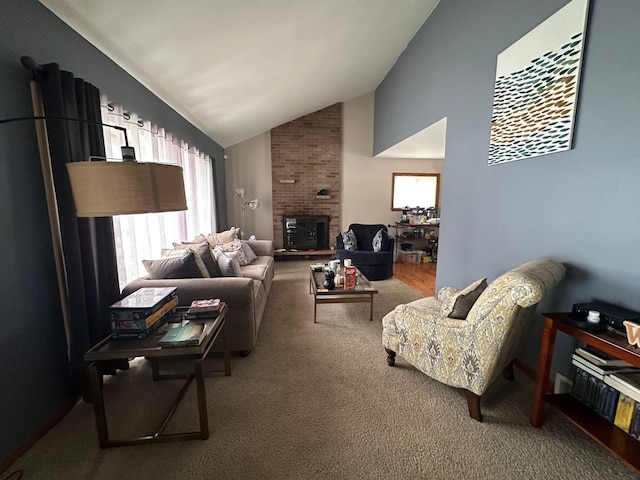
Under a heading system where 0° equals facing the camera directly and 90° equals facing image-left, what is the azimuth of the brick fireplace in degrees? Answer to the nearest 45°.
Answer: approximately 0°

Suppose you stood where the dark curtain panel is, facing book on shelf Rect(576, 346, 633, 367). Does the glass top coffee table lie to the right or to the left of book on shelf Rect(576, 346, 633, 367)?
left

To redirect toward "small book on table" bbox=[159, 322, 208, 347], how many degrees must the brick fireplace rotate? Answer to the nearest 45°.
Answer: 0° — it already faces it

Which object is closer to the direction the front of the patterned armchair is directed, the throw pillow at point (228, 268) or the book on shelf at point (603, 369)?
the throw pillow

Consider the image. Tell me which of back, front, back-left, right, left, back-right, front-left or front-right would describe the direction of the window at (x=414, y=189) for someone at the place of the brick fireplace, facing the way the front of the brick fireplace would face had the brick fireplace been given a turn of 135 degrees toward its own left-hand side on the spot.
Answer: front-right
